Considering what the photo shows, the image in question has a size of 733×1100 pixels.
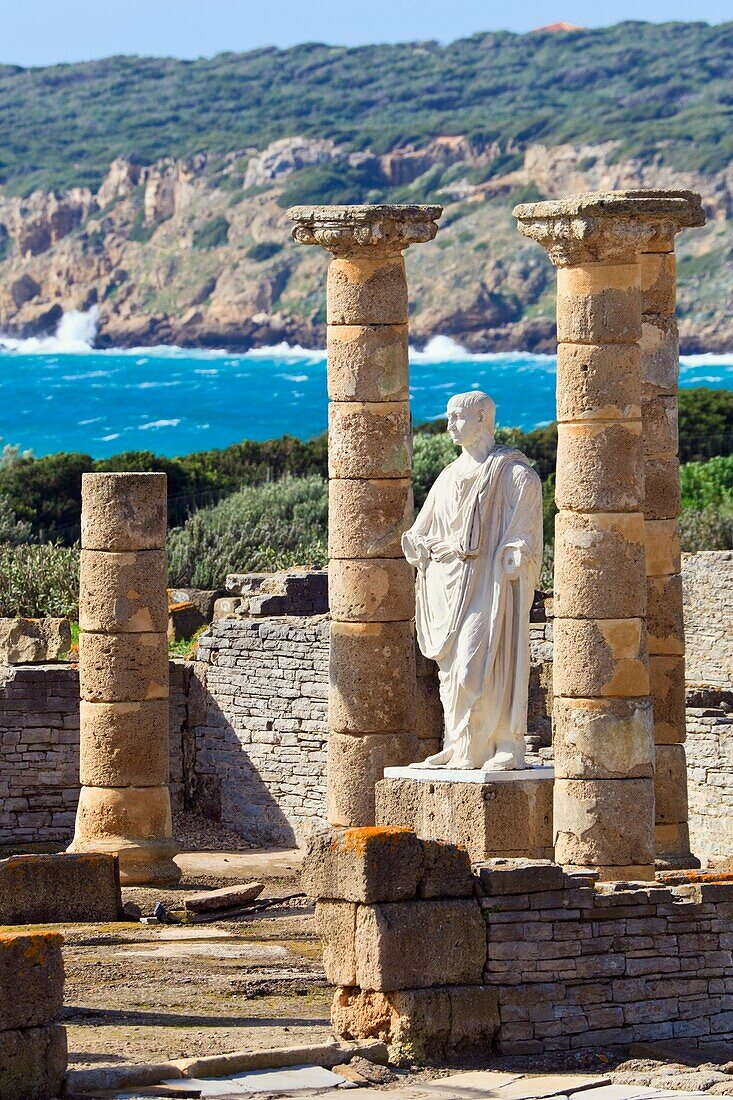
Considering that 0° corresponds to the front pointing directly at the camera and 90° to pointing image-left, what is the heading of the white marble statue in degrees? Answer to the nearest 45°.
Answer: approximately 45°

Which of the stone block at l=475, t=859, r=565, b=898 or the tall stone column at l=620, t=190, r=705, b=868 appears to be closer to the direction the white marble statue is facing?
the stone block

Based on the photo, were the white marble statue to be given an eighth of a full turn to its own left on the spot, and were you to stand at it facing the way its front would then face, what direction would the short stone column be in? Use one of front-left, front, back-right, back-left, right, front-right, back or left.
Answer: back-right

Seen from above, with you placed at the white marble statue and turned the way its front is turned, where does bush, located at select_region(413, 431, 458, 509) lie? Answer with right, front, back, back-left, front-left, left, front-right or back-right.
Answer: back-right

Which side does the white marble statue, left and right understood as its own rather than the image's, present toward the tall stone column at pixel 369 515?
right

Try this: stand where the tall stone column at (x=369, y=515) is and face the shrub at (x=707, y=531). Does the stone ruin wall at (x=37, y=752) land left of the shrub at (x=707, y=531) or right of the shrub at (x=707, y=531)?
left

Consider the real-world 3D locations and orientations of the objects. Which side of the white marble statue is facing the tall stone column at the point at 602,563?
left

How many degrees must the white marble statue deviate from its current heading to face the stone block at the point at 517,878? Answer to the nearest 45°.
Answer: approximately 45° to its left

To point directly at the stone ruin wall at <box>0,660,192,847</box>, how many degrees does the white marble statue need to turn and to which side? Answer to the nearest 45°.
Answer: approximately 90° to its right

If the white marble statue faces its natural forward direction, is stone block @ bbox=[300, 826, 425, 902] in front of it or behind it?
in front

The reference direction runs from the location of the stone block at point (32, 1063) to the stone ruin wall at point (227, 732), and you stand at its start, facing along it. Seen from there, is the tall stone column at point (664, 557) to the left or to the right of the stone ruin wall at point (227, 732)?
right
